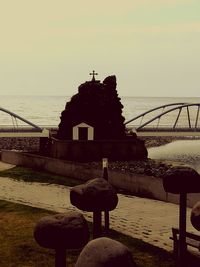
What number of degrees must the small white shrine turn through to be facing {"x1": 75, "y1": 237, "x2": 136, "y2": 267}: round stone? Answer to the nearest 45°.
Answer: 0° — it already faces it

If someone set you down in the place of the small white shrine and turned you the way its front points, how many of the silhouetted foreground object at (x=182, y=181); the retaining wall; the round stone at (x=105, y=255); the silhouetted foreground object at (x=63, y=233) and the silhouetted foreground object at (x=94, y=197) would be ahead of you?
5

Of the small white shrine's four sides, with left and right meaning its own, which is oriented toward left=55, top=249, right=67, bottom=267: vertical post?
front

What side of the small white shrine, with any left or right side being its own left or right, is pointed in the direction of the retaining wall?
front

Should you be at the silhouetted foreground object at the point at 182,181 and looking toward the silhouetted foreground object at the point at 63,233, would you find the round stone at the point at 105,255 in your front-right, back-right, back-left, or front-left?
front-left

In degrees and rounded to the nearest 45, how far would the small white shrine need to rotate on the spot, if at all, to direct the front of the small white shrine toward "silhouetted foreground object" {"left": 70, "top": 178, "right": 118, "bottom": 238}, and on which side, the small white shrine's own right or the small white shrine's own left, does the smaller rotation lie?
0° — it already faces it

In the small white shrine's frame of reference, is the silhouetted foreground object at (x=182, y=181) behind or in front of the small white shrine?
in front

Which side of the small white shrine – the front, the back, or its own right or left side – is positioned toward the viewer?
front

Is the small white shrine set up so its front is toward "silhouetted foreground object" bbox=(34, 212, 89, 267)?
yes
